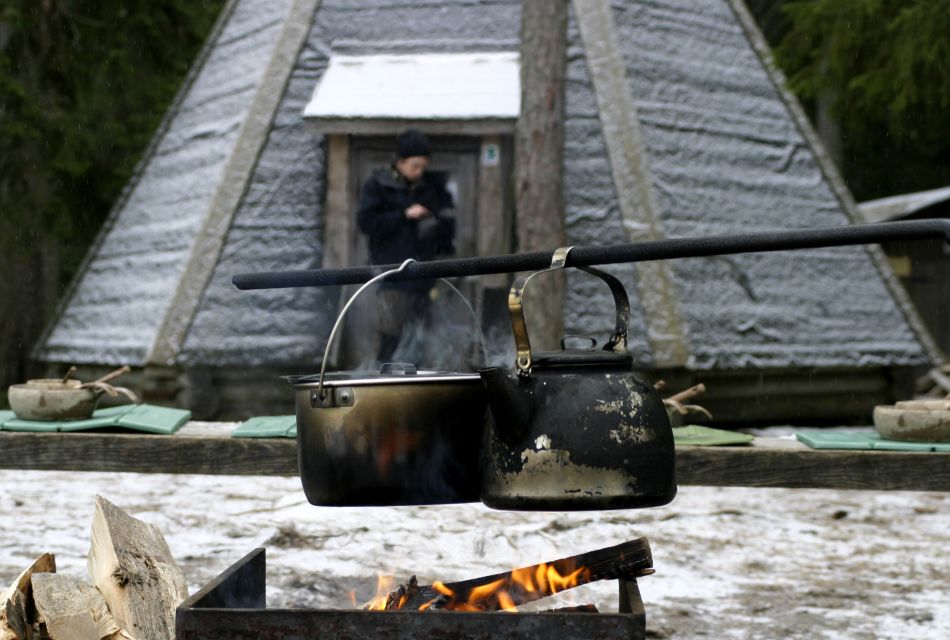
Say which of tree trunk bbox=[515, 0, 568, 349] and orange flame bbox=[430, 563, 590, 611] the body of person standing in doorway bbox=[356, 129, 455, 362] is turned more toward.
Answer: the orange flame

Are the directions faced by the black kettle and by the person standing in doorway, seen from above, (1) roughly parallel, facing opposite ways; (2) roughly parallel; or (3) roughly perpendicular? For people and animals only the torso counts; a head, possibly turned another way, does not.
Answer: roughly perpendicular

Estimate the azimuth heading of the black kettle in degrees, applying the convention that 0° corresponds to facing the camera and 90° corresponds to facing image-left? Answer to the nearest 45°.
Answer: approximately 45°

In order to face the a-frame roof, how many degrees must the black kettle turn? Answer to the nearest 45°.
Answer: approximately 135° to its right

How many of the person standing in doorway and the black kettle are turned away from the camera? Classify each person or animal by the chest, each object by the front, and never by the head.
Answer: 0

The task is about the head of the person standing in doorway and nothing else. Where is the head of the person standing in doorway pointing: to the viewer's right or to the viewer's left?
to the viewer's right

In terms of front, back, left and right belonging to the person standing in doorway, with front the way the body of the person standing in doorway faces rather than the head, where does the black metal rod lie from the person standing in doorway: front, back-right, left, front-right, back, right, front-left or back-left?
front-right

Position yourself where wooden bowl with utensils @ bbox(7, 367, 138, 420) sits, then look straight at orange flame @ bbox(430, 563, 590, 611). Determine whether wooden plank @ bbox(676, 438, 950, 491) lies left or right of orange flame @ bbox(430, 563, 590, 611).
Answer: left

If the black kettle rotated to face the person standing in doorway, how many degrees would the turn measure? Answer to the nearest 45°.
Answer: approximately 135° to its right

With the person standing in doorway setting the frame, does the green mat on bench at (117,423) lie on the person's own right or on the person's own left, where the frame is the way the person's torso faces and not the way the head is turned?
on the person's own right

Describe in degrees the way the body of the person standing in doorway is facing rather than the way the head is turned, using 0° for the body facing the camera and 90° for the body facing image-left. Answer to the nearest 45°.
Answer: approximately 315°
